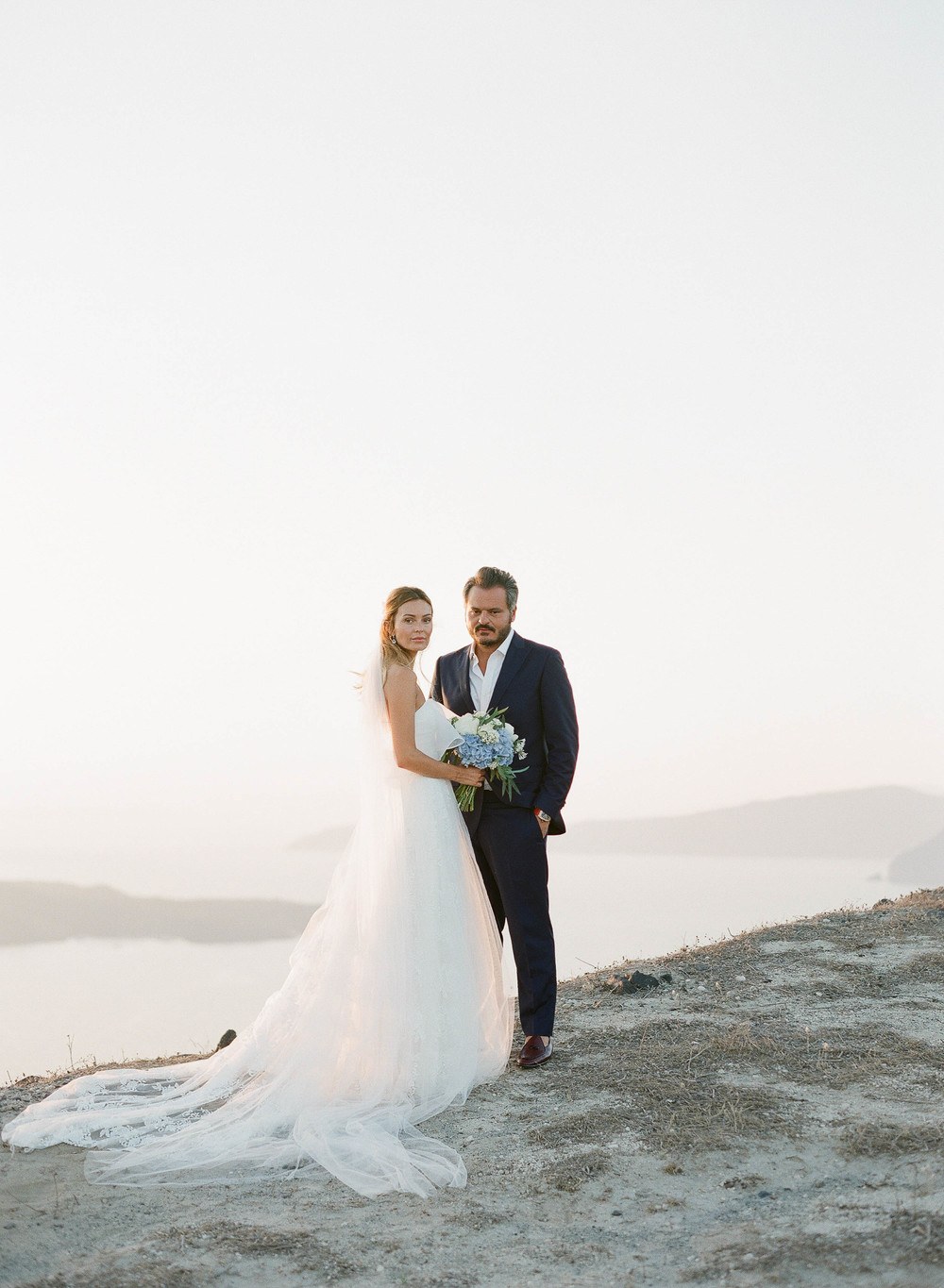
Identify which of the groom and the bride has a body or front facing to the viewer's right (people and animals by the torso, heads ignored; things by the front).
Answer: the bride

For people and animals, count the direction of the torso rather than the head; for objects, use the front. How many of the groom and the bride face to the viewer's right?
1

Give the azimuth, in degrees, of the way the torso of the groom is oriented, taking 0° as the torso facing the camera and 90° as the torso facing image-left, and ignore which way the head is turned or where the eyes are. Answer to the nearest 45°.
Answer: approximately 45°

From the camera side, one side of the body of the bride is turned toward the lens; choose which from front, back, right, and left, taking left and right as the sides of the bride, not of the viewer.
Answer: right
